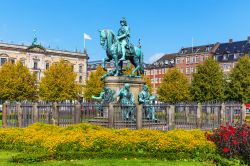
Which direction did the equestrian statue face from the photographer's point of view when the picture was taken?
facing the viewer and to the left of the viewer

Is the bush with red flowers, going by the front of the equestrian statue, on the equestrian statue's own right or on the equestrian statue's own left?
on the equestrian statue's own left
